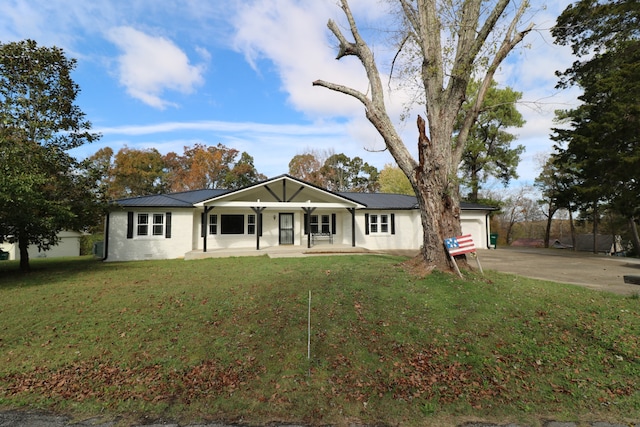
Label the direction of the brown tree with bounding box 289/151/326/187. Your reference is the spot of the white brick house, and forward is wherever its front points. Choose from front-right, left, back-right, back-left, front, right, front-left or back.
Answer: back

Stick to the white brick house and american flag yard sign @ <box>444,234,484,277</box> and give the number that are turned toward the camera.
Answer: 2

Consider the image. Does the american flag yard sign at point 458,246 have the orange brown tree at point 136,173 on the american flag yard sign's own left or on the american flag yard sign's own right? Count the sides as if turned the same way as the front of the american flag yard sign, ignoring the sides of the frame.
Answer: on the american flag yard sign's own right

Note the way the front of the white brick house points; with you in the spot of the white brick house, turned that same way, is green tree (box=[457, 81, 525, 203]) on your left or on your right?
on your left

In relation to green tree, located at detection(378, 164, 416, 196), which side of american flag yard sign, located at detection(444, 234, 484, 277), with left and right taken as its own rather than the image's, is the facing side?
back

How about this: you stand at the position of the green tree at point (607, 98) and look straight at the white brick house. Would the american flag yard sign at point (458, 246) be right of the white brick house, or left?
left

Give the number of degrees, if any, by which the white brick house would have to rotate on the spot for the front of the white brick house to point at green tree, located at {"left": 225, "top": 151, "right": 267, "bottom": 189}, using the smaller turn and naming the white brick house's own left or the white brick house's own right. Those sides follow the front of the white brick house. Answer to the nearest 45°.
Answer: approximately 180°

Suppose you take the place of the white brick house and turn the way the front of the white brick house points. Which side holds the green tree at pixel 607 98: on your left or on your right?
on your left

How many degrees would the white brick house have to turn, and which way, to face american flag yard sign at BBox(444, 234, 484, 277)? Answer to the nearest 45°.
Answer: approximately 45° to its left

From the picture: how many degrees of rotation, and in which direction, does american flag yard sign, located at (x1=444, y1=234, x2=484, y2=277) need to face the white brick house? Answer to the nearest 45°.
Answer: approximately 135° to its right

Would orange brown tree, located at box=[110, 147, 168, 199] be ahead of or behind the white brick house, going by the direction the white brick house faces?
behind

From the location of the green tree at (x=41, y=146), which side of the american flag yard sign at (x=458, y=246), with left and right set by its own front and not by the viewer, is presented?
right

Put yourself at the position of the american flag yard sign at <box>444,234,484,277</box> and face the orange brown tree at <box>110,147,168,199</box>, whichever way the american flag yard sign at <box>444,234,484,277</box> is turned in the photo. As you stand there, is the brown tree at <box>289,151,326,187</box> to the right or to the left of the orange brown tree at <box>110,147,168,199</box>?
right

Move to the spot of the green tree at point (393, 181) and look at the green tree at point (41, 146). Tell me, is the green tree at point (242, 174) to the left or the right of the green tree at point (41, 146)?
right

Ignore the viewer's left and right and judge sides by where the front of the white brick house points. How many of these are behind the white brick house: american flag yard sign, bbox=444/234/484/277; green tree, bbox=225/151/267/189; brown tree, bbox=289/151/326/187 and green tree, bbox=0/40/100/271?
2

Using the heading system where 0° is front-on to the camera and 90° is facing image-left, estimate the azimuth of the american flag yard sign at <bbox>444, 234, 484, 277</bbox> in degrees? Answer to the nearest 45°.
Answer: approximately 0°
